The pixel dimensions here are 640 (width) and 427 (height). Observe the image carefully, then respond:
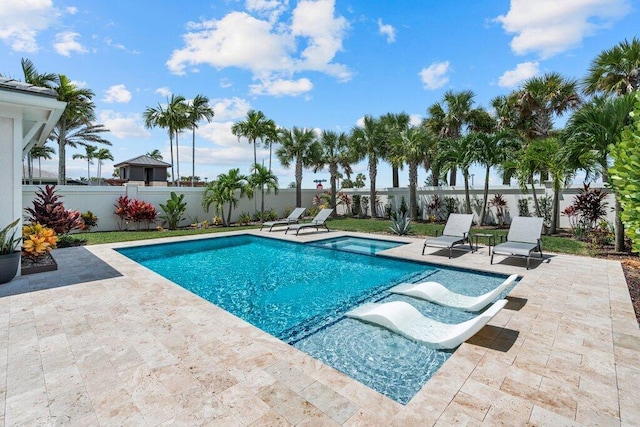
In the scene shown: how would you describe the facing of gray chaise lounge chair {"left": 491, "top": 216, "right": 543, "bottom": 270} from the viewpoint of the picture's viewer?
facing the viewer and to the left of the viewer

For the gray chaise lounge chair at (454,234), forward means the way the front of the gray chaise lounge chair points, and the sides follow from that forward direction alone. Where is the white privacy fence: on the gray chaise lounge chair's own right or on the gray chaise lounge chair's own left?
on the gray chaise lounge chair's own right

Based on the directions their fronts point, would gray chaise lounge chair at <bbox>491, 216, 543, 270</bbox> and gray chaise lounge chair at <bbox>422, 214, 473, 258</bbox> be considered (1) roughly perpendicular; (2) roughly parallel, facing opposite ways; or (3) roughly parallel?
roughly parallel

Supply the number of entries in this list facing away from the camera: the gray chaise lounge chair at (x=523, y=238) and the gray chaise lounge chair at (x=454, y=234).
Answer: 0

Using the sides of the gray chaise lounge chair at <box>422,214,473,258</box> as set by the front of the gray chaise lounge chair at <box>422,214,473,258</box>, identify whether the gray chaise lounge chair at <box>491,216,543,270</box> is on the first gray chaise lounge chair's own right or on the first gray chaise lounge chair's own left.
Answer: on the first gray chaise lounge chair's own left

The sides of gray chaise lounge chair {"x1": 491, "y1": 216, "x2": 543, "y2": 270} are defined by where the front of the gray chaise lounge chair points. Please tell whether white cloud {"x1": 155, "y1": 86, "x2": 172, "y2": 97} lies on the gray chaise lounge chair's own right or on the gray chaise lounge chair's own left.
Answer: on the gray chaise lounge chair's own right

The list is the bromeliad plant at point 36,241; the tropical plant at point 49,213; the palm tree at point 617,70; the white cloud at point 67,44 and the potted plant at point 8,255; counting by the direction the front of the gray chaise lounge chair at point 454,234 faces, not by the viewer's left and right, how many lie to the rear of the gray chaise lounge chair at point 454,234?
1

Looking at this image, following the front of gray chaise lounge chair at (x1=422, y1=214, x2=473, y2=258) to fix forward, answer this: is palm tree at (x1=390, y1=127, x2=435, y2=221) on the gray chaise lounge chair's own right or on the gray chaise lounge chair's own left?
on the gray chaise lounge chair's own right

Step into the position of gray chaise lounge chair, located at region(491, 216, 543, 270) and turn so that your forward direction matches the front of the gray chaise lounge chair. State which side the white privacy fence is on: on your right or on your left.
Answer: on your right

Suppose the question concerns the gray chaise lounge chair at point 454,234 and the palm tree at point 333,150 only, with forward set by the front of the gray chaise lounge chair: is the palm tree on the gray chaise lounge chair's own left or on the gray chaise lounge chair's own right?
on the gray chaise lounge chair's own right
